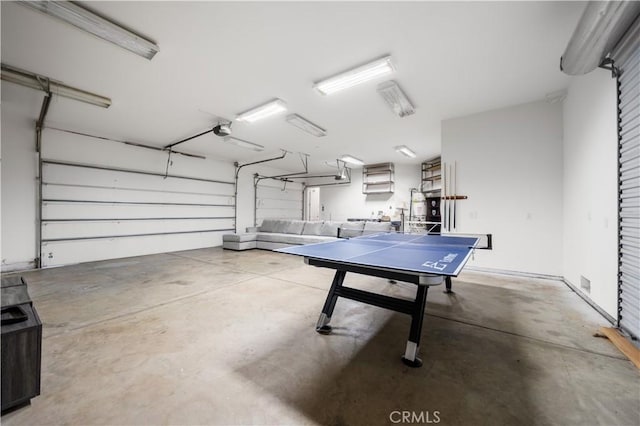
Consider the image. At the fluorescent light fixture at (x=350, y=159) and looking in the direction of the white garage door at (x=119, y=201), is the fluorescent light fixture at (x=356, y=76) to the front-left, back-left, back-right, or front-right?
front-left

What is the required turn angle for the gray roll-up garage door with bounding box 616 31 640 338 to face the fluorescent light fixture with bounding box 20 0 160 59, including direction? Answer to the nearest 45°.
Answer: approximately 45° to its left

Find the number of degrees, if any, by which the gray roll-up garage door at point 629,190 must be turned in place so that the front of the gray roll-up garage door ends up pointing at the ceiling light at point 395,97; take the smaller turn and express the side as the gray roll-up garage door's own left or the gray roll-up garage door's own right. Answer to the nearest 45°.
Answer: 0° — it already faces it

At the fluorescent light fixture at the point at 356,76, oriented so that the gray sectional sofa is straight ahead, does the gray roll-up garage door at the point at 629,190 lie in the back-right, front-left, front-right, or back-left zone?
back-right

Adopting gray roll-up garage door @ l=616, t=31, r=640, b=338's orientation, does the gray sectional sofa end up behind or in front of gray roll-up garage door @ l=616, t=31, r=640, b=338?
in front

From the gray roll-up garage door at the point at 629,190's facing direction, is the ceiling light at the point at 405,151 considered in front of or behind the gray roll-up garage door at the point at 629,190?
in front

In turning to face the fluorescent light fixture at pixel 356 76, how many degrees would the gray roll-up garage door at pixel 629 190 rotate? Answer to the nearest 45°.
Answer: approximately 45° to its left

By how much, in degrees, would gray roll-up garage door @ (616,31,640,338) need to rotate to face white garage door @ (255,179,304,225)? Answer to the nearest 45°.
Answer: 0° — it already faces it

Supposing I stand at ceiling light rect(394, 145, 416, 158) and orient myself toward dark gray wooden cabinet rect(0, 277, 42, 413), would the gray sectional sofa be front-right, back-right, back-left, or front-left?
front-right

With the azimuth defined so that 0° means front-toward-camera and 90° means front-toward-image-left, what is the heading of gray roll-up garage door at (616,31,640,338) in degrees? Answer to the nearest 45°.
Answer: approximately 90°

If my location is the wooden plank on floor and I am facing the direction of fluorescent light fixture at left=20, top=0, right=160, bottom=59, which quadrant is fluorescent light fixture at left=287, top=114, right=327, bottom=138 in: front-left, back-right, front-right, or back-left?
front-right
